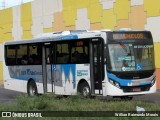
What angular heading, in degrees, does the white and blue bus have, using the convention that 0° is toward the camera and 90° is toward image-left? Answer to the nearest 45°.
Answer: approximately 315°
